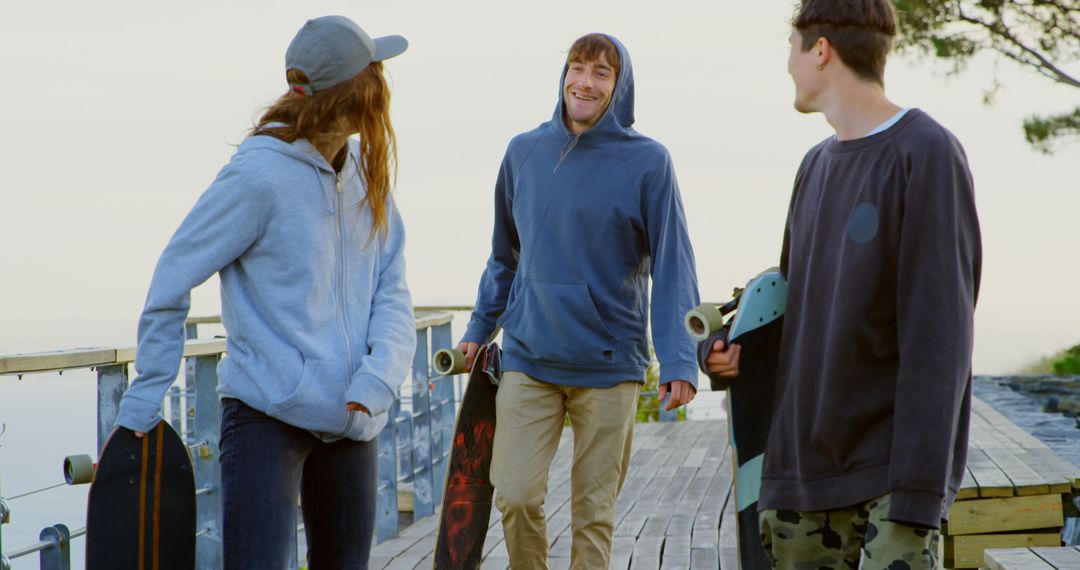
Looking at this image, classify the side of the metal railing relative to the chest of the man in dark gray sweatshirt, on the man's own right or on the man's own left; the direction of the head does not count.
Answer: on the man's own right

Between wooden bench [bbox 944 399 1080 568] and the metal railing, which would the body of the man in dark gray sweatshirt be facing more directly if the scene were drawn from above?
the metal railing

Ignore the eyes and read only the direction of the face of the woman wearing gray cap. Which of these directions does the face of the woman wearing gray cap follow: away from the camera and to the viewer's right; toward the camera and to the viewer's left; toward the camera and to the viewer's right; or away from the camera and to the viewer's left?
away from the camera and to the viewer's right

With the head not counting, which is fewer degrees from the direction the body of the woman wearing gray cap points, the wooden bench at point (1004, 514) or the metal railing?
the wooden bench

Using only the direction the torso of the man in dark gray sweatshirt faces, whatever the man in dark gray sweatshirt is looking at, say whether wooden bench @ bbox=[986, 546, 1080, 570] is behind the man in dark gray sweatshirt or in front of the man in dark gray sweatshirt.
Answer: behind

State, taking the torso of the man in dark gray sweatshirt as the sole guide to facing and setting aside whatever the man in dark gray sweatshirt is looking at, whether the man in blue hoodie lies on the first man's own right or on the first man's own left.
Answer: on the first man's own right
